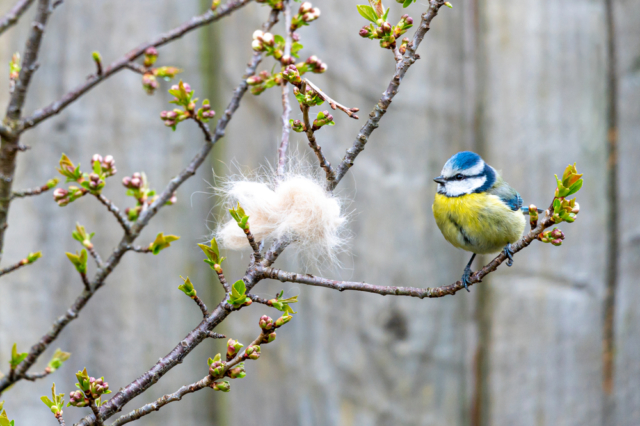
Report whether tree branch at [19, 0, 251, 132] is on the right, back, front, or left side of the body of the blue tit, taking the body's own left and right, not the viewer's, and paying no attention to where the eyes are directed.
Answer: front
